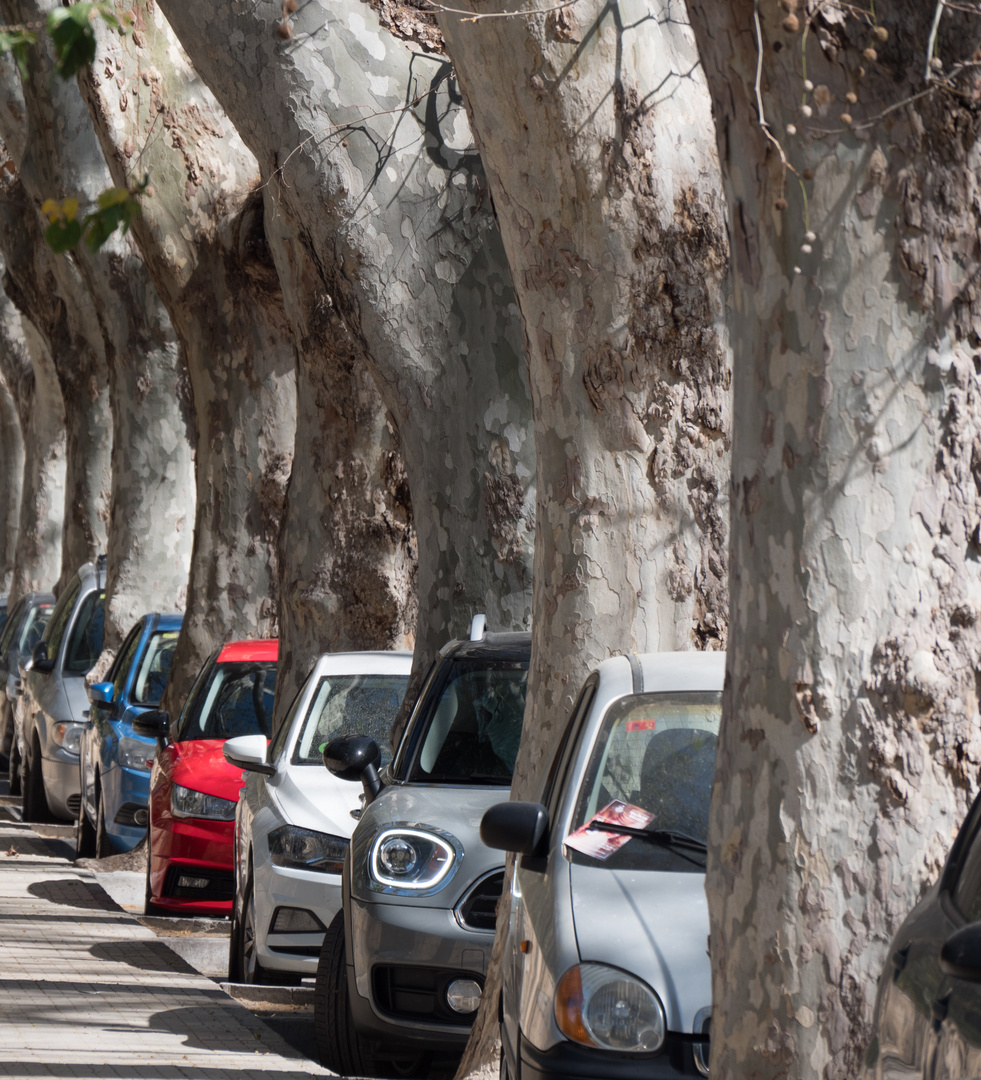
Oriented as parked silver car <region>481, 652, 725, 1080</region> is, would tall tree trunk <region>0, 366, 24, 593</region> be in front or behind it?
behind

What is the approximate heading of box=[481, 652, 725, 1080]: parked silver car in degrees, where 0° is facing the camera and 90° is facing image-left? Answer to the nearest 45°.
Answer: approximately 0°

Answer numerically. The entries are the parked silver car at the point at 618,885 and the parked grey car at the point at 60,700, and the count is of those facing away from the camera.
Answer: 0

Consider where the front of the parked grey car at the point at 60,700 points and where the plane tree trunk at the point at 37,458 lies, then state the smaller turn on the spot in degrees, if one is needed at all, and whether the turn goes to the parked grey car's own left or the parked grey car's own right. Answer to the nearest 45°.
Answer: approximately 135° to the parked grey car's own left

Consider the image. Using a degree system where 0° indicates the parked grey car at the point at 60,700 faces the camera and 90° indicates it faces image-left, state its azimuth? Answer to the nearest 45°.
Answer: approximately 315°

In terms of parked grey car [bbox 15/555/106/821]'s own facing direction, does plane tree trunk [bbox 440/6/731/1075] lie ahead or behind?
ahead
